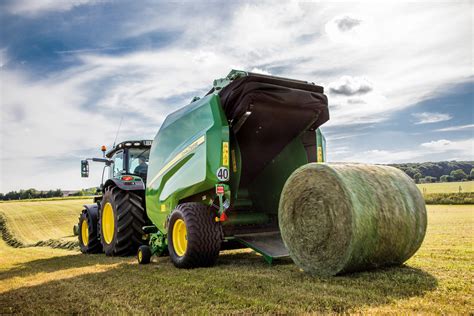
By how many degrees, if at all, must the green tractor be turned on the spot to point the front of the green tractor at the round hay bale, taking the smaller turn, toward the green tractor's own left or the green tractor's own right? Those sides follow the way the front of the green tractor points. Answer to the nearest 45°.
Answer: approximately 180°

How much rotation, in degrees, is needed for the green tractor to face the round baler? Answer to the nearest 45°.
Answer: approximately 180°

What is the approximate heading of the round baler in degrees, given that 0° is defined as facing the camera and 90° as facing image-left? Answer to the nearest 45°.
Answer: approximately 135°

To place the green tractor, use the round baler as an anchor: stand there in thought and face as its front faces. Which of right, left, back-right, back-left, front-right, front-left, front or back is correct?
front

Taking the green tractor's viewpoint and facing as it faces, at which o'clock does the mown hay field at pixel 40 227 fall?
The mown hay field is roughly at 1 o'clock from the green tractor.

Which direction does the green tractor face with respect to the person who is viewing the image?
facing away from the viewer and to the left of the viewer

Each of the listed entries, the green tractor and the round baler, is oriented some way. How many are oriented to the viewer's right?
0

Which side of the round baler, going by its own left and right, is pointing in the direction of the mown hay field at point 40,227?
front
